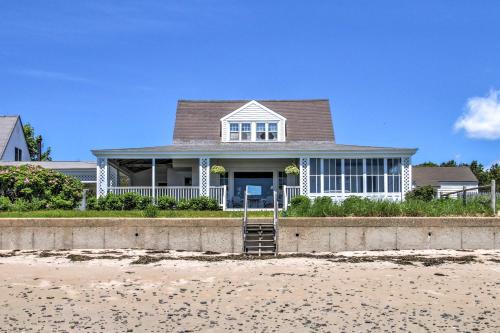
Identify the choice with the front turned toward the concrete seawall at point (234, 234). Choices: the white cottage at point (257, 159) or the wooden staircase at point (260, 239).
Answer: the white cottage

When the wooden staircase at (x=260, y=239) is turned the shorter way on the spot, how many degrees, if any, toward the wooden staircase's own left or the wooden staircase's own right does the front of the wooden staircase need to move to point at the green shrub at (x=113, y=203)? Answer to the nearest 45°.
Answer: approximately 135° to the wooden staircase's own right

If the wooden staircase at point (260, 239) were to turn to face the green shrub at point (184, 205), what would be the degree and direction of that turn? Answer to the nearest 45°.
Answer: approximately 180°

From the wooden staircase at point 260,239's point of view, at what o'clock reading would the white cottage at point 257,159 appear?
The white cottage is roughly at 6 o'clock from the wooden staircase.

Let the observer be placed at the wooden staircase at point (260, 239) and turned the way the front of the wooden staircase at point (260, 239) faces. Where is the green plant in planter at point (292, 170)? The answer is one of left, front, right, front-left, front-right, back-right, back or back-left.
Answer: back

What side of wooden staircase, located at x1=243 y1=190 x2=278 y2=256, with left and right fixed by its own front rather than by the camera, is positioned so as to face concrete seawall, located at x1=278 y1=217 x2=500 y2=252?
left

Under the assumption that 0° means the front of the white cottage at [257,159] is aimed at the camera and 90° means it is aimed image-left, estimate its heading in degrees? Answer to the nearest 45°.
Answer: approximately 0°

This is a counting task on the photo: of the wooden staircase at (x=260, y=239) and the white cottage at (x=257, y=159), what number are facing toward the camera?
2
